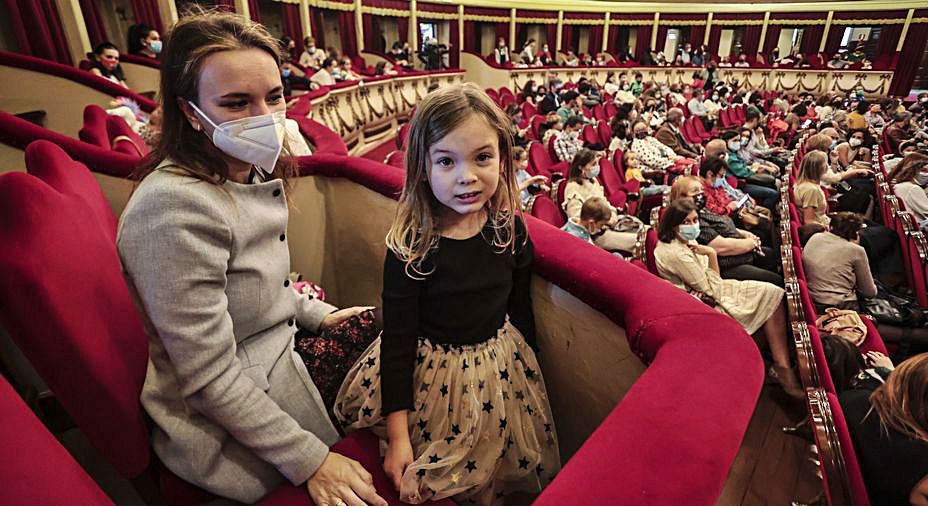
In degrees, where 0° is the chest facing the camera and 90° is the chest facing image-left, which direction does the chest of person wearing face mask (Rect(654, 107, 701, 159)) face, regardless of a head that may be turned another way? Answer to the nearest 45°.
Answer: approximately 315°

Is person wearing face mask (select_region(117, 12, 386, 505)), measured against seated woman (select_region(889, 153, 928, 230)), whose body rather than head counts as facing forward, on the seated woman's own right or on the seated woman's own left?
on the seated woman's own right

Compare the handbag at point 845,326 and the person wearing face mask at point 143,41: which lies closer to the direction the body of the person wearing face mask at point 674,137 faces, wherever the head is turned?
the handbag

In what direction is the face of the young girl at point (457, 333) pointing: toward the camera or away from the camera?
toward the camera

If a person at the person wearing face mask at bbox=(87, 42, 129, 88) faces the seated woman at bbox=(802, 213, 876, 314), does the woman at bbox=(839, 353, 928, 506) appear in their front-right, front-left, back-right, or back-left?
front-right

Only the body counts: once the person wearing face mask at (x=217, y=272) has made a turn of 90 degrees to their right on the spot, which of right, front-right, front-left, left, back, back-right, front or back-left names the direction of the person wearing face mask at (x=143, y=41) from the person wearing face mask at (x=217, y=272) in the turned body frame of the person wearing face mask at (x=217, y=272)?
back-right

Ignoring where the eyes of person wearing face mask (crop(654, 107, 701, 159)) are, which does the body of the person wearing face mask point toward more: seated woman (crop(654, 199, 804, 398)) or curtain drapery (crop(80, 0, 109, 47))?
the seated woman

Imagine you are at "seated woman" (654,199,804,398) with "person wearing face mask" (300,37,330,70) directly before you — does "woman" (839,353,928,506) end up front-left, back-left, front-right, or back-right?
back-left

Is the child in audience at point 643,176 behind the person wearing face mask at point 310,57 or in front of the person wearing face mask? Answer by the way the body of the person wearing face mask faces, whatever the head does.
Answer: in front
